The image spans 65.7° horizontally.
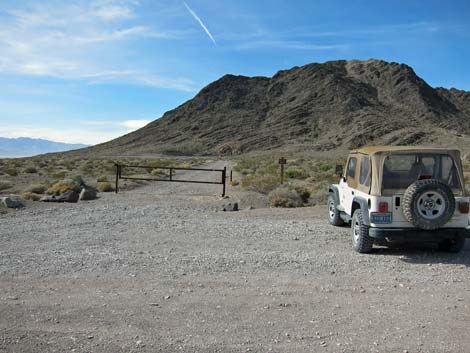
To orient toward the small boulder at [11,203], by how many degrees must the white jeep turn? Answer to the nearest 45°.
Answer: approximately 45° to its left

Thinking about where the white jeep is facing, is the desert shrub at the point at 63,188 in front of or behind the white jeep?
in front

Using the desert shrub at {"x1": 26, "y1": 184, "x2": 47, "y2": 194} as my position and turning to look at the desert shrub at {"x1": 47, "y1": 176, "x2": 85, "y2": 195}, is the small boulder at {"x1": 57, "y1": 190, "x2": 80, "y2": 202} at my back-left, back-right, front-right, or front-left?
front-right

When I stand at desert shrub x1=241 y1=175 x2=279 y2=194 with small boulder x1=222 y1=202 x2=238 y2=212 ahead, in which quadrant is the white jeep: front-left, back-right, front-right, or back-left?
front-left

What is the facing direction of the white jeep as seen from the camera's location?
facing away from the viewer and to the left of the viewer

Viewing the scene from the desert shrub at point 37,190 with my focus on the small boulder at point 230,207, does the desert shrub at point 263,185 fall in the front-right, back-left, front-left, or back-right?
front-left

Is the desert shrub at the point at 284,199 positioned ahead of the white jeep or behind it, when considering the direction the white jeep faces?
ahead

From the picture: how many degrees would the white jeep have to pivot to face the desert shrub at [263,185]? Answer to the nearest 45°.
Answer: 0° — it already faces it

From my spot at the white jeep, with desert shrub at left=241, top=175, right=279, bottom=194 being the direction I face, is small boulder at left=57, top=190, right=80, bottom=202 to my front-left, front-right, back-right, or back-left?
front-left

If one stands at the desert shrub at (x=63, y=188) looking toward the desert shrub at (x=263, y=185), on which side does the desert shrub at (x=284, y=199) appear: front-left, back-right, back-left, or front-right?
front-right

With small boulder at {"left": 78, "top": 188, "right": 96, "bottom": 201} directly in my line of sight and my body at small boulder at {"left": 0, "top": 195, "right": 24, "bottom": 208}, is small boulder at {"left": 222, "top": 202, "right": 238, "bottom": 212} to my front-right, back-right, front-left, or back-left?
front-right
